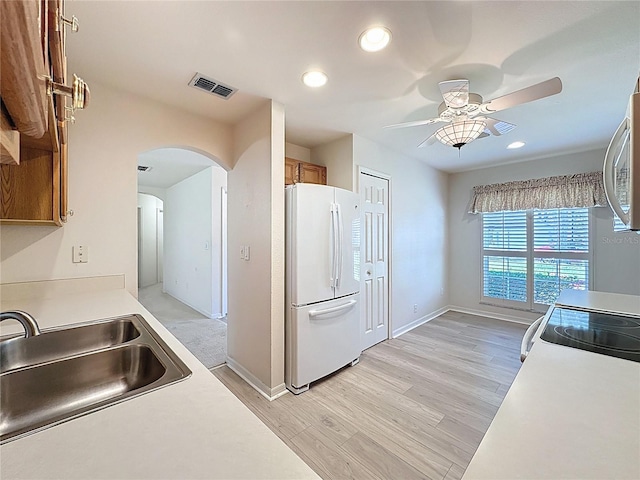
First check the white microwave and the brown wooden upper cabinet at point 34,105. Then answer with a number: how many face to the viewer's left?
1

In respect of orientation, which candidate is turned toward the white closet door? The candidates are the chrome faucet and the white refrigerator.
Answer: the chrome faucet

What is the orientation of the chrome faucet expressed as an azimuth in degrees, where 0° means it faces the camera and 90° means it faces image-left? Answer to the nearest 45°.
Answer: approximately 270°

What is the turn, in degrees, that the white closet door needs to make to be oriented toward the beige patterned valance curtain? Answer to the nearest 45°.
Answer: approximately 90° to its left

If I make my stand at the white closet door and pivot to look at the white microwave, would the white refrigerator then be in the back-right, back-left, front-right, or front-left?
front-right

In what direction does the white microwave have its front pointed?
to the viewer's left

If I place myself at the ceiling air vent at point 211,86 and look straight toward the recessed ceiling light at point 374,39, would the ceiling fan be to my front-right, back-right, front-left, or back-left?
front-left

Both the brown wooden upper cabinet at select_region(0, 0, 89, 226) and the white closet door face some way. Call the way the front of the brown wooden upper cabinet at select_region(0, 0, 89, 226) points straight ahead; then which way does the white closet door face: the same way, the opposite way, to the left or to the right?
to the right

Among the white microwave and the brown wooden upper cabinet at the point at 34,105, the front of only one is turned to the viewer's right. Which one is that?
the brown wooden upper cabinet

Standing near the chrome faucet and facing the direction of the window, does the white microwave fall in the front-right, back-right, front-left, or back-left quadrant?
front-right

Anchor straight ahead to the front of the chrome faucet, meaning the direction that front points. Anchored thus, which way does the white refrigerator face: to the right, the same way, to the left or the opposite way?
to the right

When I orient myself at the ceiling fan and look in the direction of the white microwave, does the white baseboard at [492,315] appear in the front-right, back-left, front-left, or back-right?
back-left

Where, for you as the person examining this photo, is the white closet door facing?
facing the viewer and to the right of the viewer

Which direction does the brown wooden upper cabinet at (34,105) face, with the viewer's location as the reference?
facing to the right of the viewer
